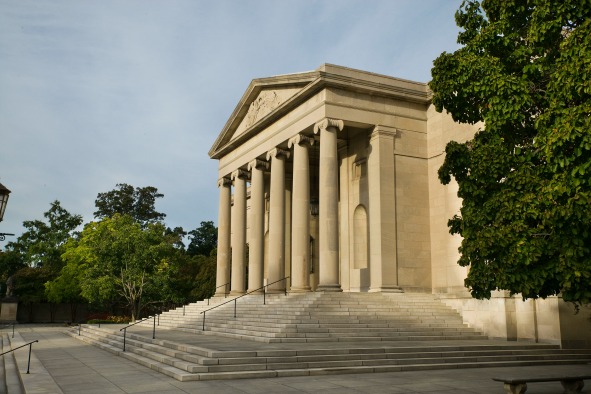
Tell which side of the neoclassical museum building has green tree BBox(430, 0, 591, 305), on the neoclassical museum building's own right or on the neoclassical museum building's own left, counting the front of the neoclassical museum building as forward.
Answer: on the neoclassical museum building's own left

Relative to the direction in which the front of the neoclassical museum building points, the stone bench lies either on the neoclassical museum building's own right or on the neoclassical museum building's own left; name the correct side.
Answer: on the neoclassical museum building's own left

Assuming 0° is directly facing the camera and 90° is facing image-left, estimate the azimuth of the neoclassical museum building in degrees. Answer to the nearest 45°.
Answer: approximately 45°
